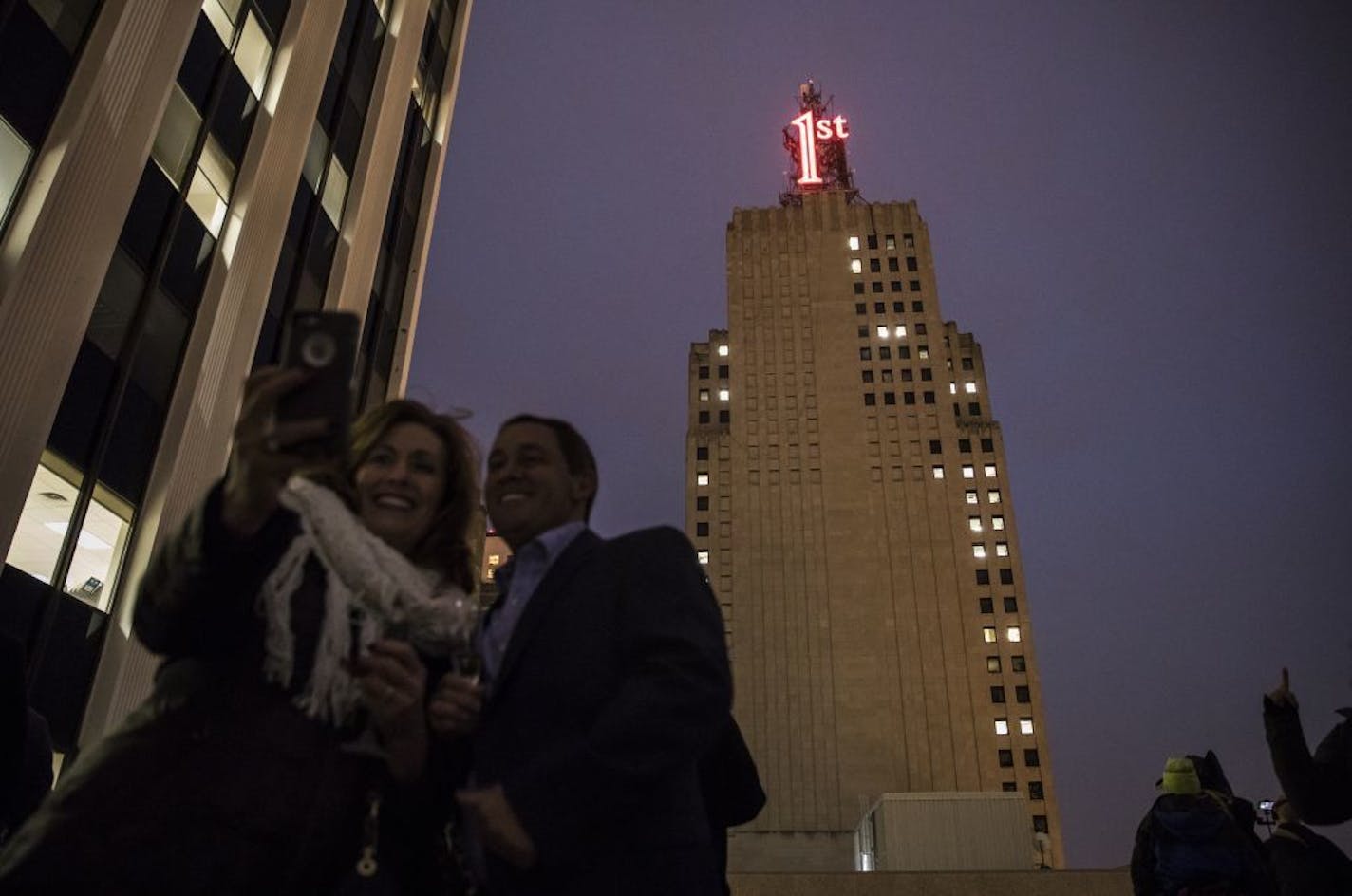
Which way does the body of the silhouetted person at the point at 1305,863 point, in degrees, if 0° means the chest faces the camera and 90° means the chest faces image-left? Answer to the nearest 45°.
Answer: approximately 135°

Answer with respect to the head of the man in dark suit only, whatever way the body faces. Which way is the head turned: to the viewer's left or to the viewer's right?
to the viewer's left

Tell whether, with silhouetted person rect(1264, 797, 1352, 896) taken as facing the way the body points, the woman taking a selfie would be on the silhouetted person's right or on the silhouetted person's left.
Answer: on the silhouetted person's left

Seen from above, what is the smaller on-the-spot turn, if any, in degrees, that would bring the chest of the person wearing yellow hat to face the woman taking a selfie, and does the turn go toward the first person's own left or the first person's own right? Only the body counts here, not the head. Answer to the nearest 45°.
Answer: approximately 180°

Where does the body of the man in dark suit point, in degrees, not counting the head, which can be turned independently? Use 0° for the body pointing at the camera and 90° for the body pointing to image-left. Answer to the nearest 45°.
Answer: approximately 45°

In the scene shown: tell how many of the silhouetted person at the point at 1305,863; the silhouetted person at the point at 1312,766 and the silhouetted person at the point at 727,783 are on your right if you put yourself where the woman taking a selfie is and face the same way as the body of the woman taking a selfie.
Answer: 0

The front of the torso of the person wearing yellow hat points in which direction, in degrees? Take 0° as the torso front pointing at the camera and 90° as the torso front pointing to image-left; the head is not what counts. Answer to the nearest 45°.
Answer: approximately 180°

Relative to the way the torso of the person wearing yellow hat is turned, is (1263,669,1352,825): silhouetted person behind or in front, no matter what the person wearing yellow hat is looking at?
behind

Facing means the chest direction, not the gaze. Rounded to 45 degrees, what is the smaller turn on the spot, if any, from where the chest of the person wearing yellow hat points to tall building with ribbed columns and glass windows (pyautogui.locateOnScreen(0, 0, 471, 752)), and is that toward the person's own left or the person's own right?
approximately 90° to the person's own left

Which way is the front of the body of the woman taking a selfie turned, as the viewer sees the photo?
toward the camera

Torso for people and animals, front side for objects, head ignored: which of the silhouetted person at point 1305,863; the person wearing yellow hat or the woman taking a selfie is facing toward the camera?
the woman taking a selfie

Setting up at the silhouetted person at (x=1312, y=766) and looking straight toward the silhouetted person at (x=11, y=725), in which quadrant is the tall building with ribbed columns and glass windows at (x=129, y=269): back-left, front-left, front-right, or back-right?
front-right

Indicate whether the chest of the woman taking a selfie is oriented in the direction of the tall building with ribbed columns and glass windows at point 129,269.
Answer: no

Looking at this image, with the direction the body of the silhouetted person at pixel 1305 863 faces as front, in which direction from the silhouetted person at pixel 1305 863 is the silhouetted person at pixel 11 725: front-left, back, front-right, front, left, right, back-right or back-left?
left
